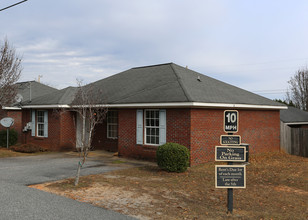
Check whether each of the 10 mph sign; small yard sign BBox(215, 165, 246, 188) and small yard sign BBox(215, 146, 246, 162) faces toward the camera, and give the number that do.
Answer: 3

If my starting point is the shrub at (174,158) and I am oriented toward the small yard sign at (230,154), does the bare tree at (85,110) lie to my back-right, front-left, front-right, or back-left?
front-right

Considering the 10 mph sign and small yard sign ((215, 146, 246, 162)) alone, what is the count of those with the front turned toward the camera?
2

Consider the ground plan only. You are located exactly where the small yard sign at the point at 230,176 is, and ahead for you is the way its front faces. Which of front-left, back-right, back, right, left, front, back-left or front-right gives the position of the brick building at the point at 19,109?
back-right

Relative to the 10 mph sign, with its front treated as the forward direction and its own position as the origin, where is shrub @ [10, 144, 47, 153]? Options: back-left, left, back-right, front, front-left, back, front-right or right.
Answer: back-right

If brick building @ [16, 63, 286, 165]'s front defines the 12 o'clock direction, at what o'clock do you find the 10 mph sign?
The 10 mph sign is roughly at 10 o'clock from the brick building.

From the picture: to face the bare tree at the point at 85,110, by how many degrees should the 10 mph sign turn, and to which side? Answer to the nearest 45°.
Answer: approximately 135° to its right

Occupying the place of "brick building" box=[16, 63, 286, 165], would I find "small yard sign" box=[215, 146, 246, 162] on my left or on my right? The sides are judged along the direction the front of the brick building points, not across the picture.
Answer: on my left
